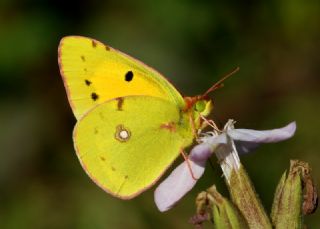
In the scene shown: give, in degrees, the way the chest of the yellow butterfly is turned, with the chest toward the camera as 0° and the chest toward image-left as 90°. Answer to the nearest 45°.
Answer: approximately 270°
